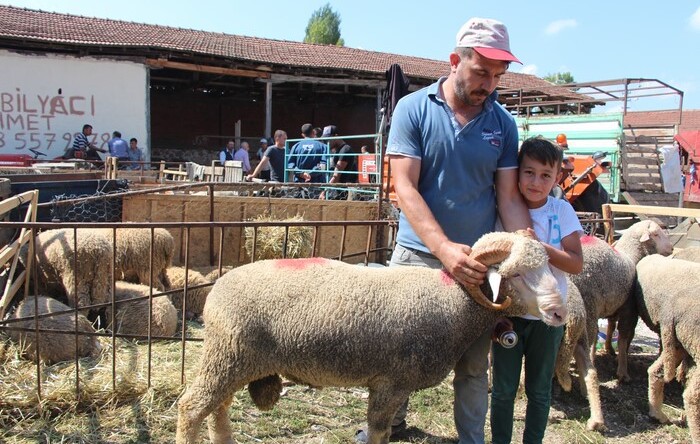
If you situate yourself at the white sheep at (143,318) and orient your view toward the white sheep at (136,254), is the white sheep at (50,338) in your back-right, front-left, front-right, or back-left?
back-left

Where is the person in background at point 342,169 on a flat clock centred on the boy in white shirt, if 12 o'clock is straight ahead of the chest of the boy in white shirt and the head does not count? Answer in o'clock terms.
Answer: The person in background is roughly at 5 o'clock from the boy in white shirt.

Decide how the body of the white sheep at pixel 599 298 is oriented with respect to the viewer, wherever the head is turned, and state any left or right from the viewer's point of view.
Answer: facing away from the viewer and to the right of the viewer

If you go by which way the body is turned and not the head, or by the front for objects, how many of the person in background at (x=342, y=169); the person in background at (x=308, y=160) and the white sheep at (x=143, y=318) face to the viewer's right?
0

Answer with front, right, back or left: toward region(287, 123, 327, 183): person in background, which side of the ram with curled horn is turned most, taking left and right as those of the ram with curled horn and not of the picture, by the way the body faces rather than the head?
left

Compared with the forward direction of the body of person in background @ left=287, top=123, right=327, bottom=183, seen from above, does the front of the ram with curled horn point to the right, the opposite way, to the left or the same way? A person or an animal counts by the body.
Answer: to the right

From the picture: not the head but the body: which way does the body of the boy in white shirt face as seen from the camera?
toward the camera

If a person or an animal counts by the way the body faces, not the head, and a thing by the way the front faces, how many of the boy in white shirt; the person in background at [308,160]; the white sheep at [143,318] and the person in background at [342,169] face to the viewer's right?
0

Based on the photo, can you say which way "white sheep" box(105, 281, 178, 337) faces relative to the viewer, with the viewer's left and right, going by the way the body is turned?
facing to the left of the viewer

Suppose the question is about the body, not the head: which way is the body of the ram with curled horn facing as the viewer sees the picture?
to the viewer's right

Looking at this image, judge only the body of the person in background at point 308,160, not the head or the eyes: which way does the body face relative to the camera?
away from the camera
